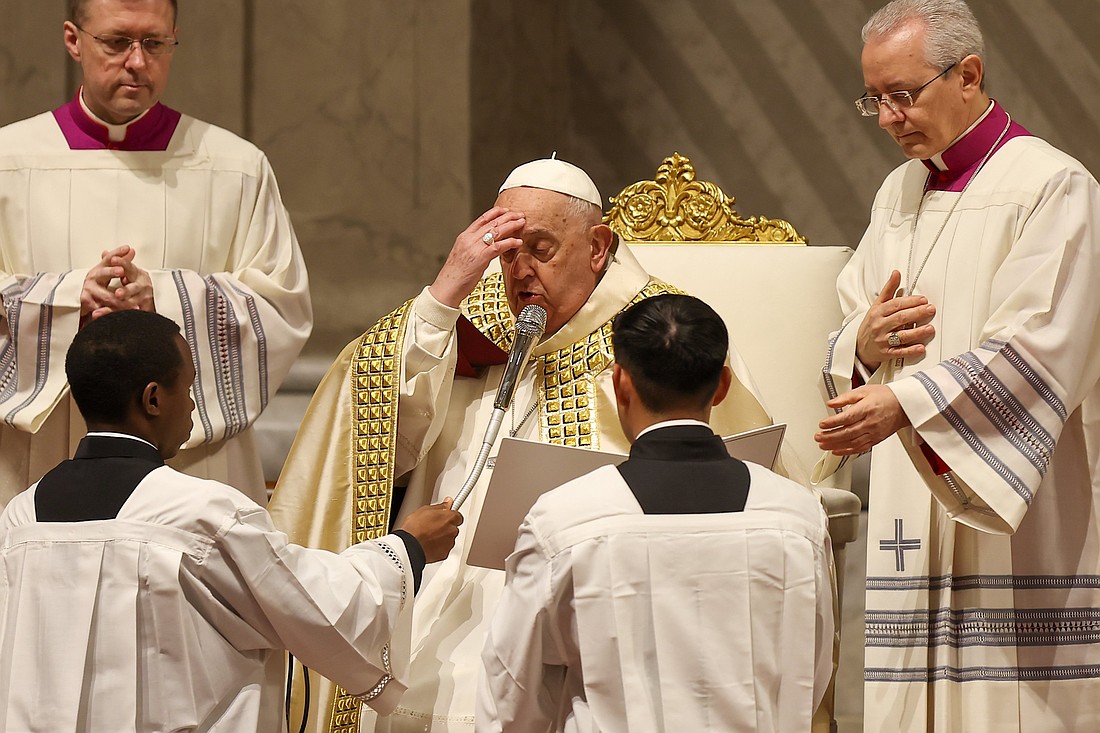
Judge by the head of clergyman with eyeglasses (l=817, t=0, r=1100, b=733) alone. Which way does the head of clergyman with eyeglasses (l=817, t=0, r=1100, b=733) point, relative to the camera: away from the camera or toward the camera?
toward the camera

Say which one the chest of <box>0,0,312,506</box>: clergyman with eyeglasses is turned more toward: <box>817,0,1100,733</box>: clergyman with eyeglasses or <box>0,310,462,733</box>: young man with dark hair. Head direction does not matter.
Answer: the young man with dark hair

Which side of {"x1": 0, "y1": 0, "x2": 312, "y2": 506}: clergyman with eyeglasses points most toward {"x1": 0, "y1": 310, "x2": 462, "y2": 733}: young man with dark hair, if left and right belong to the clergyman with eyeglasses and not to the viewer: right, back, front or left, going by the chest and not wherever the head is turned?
front

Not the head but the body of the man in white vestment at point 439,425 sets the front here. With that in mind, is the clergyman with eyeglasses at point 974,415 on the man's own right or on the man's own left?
on the man's own left

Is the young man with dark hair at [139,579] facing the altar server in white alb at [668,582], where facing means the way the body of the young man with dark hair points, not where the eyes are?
no

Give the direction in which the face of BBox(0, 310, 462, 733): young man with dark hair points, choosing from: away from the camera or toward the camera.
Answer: away from the camera

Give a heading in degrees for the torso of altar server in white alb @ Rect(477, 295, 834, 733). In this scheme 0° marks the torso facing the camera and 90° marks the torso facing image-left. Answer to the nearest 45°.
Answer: approximately 180°

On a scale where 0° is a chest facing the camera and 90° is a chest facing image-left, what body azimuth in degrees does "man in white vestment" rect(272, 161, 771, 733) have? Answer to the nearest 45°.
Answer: approximately 45°

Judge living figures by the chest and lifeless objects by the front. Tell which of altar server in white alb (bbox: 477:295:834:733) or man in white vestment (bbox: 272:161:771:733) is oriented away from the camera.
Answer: the altar server in white alb

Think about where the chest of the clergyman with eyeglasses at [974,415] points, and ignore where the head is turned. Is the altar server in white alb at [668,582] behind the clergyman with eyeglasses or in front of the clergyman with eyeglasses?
in front

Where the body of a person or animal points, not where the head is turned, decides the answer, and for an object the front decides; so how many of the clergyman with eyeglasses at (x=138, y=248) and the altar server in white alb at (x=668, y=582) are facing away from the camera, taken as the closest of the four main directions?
1

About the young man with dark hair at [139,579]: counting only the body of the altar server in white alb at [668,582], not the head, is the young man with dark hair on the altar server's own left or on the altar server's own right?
on the altar server's own left

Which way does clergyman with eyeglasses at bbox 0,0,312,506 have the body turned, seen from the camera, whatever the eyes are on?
toward the camera

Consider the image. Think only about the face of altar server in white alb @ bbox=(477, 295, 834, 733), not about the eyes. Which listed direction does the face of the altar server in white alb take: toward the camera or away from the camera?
away from the camera
